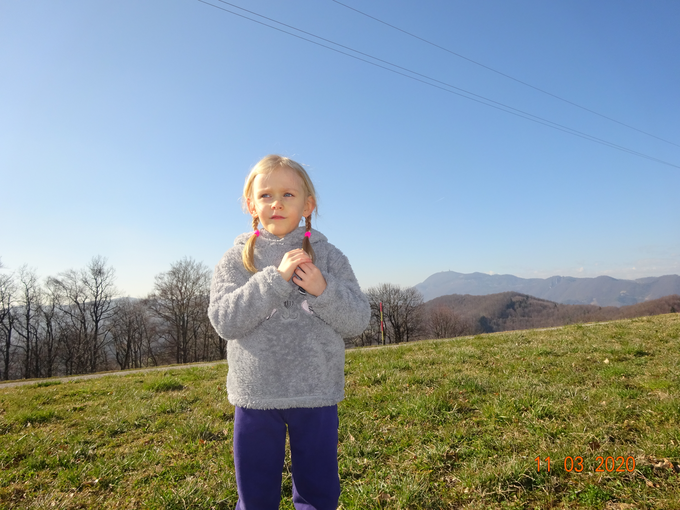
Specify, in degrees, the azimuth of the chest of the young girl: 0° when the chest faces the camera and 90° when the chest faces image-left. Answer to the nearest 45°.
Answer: approximately 0°

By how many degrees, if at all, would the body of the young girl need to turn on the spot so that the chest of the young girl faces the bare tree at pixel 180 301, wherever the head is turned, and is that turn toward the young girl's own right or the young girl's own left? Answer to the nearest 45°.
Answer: approximately 180°
